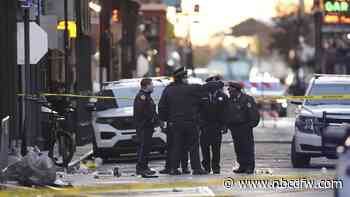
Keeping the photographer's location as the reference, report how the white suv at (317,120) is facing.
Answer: facing the viewer

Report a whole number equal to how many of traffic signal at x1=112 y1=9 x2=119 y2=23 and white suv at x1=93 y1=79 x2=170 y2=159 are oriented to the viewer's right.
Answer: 0

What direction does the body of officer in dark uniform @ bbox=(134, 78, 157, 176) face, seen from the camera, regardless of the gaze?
to the viewer's right

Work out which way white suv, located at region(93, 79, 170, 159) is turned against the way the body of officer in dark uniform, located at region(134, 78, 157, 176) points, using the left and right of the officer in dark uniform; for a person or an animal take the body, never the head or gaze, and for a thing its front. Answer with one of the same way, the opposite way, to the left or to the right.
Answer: to the right

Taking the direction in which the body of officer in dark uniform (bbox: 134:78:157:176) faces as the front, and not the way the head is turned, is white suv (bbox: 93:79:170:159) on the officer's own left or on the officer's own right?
on the officer's own left

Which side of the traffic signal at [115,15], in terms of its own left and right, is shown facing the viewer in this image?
front

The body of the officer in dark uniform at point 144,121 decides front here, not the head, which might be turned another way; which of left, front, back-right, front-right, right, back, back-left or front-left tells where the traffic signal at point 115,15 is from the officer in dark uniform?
left

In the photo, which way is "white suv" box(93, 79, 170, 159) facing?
toward the camera

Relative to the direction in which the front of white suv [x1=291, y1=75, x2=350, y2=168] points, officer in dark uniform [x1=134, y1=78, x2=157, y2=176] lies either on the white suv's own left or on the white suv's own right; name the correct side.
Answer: on the white suv's own right

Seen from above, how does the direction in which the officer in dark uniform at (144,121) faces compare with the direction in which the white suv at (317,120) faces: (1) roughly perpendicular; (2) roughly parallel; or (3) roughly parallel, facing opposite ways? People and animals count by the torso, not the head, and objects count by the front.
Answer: roughly perpendicular

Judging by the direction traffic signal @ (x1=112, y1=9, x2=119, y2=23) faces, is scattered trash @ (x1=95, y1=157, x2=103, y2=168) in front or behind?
in front
